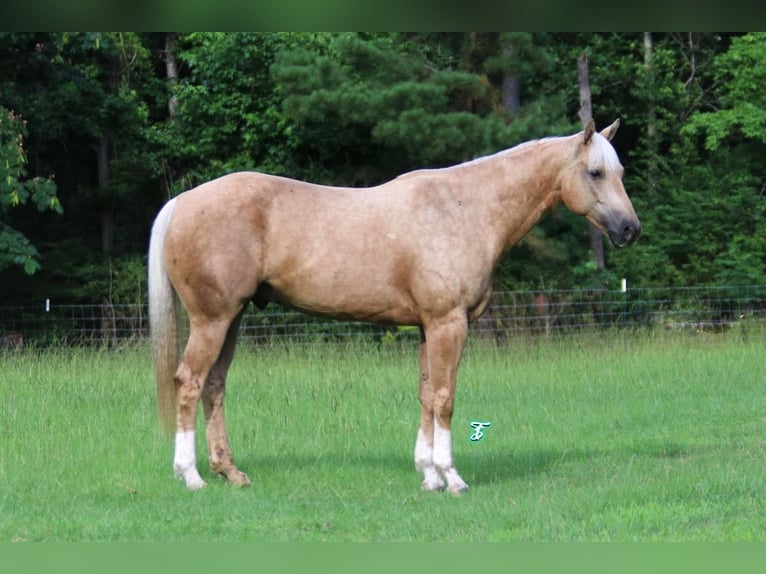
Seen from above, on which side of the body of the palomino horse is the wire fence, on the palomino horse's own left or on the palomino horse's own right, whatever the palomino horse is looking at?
on the palomino horse's own left

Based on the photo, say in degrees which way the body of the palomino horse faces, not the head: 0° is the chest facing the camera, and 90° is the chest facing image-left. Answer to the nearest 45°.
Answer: approximately 270°
